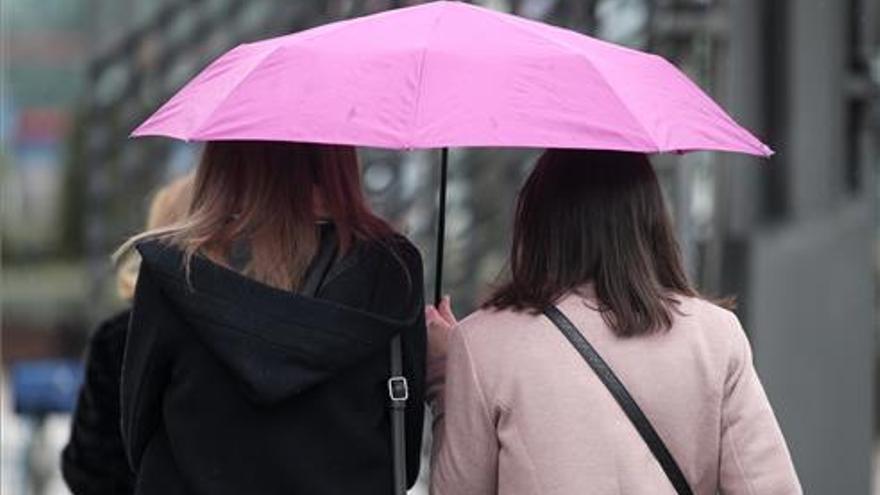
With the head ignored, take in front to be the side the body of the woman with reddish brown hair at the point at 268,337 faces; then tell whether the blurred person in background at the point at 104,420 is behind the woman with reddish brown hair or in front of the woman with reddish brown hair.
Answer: in front

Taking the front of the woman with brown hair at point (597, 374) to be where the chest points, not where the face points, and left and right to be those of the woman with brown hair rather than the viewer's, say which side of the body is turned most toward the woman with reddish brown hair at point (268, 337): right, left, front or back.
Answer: left

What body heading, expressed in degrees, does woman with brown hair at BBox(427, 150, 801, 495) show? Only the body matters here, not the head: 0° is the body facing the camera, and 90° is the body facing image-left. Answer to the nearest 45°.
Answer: approximately 180°

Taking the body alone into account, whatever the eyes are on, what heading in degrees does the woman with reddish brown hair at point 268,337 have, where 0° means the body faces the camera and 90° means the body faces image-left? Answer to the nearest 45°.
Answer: approximately 180°

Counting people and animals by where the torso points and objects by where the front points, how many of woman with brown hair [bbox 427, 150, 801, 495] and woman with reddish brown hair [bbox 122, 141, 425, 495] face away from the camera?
2

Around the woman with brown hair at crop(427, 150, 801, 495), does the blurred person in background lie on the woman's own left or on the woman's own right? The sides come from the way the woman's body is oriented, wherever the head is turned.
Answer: on the woman's own left

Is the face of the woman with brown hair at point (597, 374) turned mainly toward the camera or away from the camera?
away from the camera
